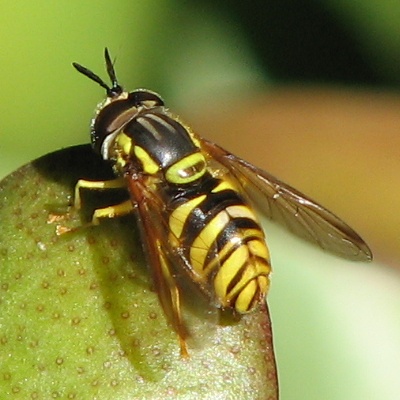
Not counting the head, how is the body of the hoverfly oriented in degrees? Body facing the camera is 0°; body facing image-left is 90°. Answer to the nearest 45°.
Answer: approximately 135°
